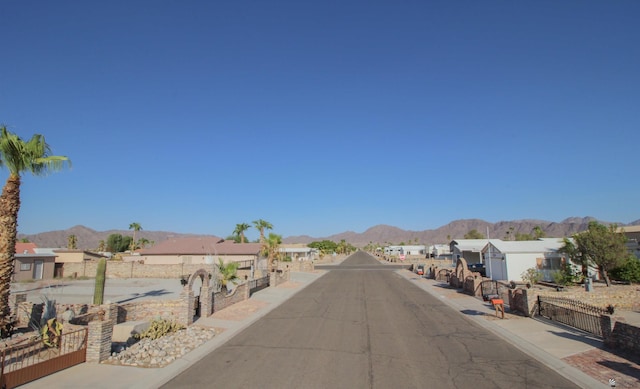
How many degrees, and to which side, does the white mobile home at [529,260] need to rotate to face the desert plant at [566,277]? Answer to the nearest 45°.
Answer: approximately 90° to its left

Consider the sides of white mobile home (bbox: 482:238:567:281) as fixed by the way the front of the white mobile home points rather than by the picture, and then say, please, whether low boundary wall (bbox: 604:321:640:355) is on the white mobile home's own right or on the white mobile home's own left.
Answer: on the white mobile home's own left

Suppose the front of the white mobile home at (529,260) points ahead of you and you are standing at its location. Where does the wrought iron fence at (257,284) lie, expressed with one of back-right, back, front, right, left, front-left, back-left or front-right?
front

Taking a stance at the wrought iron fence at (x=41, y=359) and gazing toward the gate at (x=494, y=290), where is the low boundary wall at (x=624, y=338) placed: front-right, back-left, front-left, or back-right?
front-right

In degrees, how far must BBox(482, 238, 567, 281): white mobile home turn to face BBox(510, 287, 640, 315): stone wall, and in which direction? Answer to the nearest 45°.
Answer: approximately 90° to its left

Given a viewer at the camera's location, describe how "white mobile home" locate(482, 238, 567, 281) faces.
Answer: facing the viewer and to the left of the viewer

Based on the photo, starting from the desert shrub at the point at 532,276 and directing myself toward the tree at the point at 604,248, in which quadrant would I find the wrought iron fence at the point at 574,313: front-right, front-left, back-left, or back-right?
front-right

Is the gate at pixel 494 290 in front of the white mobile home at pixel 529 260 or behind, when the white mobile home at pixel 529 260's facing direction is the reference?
in front

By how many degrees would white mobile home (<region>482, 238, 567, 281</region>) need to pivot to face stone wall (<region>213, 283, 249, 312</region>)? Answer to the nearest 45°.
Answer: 0° — it already faces it

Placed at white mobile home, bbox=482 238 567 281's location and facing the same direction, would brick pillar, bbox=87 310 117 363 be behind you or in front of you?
in front

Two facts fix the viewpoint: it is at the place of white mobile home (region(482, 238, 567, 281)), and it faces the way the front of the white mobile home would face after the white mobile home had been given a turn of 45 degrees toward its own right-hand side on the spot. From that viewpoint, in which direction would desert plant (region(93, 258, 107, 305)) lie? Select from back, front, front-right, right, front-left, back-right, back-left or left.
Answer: front-left

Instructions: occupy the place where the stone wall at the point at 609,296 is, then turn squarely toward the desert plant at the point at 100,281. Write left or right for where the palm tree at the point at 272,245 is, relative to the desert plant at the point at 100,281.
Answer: right

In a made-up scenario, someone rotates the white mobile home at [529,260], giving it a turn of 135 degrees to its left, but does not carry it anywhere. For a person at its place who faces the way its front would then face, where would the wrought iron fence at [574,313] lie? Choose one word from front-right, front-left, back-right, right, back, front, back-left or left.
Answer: right
